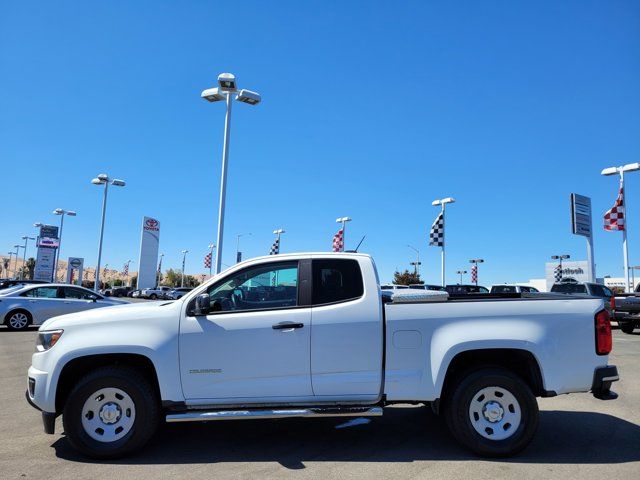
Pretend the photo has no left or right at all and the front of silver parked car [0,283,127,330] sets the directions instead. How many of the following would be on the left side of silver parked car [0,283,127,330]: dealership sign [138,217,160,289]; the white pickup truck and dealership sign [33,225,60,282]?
2

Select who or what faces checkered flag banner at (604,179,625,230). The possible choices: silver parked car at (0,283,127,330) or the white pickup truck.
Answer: the silver parked car

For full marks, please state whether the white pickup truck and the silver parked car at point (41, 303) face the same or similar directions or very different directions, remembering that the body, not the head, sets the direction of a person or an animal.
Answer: very different directions

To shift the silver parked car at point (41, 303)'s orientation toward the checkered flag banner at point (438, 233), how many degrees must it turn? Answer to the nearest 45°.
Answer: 0° — it already faces it

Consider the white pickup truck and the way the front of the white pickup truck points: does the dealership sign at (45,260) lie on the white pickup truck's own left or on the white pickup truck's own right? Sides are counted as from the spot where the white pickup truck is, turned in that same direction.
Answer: on the white pickup truck's own right

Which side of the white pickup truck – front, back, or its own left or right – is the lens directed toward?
left

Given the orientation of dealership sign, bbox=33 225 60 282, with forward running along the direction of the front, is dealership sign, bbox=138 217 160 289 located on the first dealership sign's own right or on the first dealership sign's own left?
on the first dealership sign's own left

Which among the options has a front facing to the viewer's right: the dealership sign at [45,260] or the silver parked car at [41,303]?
the silver parked car

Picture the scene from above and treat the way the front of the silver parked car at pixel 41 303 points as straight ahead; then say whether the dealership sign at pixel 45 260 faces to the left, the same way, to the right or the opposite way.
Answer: to the right

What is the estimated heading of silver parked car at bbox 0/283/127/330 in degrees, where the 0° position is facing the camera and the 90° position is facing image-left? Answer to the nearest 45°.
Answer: approximately 270°

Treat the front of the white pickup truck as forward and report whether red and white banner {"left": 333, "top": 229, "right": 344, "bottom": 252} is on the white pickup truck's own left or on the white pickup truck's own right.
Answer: on the white pickup truck's own right
